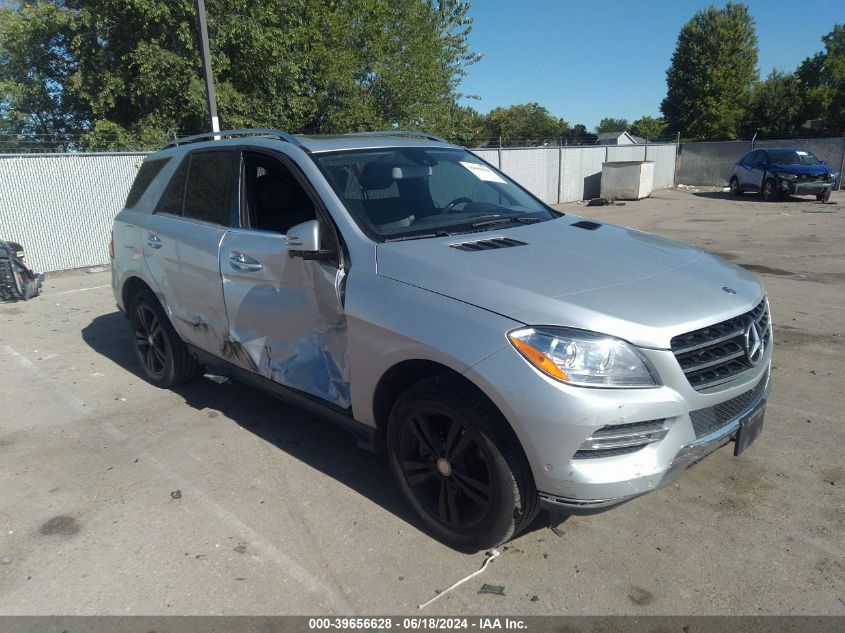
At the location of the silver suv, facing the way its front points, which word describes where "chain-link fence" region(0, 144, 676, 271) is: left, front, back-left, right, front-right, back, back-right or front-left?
back

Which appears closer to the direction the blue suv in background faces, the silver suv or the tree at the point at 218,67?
the silver suv

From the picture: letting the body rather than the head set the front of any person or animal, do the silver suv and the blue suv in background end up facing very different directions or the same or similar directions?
same or similar directions

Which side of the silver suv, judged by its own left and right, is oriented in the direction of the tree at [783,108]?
left

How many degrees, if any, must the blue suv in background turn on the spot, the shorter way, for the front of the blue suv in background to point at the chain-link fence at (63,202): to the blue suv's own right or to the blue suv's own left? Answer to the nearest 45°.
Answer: approximately 90° to the blue suv's own right

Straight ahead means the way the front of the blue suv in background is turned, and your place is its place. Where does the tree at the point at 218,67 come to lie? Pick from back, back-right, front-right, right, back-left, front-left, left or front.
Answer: right

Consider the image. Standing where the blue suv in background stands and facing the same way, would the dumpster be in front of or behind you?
behind

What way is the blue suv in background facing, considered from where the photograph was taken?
facing the viewer and to the right of the viewer

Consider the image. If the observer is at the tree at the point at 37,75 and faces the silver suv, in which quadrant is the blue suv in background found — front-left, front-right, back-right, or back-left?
front-left

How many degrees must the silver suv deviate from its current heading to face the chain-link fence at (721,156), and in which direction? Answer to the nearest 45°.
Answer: approximately 90° to its left

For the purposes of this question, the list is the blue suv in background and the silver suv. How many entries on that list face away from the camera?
0

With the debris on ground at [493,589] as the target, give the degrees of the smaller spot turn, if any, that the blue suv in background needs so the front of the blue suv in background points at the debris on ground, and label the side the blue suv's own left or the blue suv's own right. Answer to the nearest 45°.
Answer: approximately 45° to the blue suv's own right

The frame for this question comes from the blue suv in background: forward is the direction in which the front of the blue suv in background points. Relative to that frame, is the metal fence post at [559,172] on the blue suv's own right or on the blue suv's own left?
on the blue suv's own right
